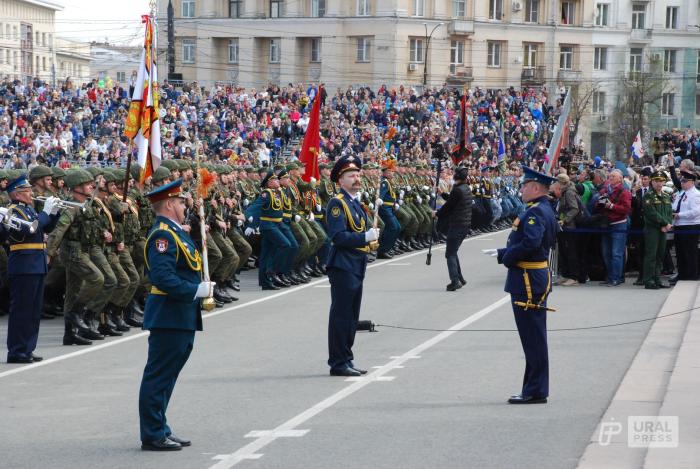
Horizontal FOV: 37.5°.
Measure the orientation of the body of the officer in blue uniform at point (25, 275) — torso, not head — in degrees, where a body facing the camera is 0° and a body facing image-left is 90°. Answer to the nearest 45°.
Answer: approximately 315°

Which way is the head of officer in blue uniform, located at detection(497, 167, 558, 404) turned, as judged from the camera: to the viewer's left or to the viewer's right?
to the viewer's left

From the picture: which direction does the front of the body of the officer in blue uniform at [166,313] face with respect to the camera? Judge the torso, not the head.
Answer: to the viewer's right

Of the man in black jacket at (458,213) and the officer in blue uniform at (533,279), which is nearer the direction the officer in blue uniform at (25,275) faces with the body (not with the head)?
the officer in blue uniform

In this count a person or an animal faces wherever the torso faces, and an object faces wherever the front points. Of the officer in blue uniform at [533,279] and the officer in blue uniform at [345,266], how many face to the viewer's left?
1

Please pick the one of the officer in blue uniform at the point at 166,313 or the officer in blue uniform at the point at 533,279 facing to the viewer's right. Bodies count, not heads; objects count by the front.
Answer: the officer in blue uniform at the point at 166,313

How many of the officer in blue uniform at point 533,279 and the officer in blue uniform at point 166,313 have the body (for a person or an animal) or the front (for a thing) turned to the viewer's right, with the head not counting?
1

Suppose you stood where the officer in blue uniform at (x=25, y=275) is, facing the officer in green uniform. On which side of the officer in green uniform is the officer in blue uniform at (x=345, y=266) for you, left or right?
right

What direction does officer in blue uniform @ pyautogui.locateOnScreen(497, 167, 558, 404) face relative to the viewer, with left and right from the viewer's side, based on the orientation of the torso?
facing to the left of the viewer

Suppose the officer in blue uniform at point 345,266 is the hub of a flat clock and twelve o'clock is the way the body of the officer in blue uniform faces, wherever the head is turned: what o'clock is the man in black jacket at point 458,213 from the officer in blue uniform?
The man in black jacket is roughly at 8 o'clock from the officer in blue uniform.

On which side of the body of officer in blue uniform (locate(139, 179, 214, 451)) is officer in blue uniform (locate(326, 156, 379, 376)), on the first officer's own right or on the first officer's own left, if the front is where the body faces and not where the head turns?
on the first officer's own left

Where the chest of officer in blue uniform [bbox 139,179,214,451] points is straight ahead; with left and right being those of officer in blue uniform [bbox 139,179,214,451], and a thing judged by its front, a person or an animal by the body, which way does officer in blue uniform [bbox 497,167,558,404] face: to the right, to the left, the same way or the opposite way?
the opposite way
